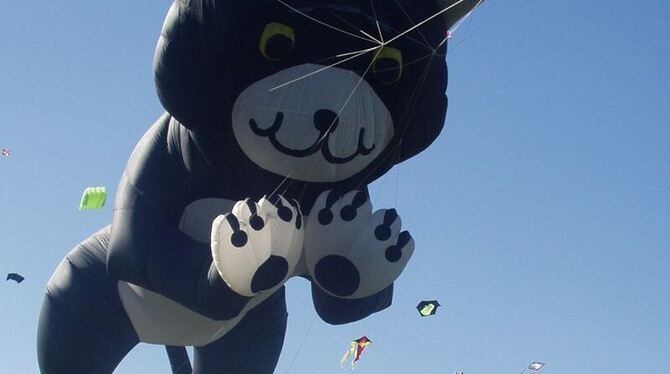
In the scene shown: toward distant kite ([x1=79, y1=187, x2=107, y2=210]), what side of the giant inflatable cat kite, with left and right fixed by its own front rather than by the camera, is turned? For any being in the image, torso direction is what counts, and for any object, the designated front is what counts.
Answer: back

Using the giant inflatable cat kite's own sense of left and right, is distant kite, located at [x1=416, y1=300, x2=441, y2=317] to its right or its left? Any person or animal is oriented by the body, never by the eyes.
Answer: on its left

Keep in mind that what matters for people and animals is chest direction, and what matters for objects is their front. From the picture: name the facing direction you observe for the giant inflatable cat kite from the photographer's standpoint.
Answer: facing the viewer and to the right of the viewer
